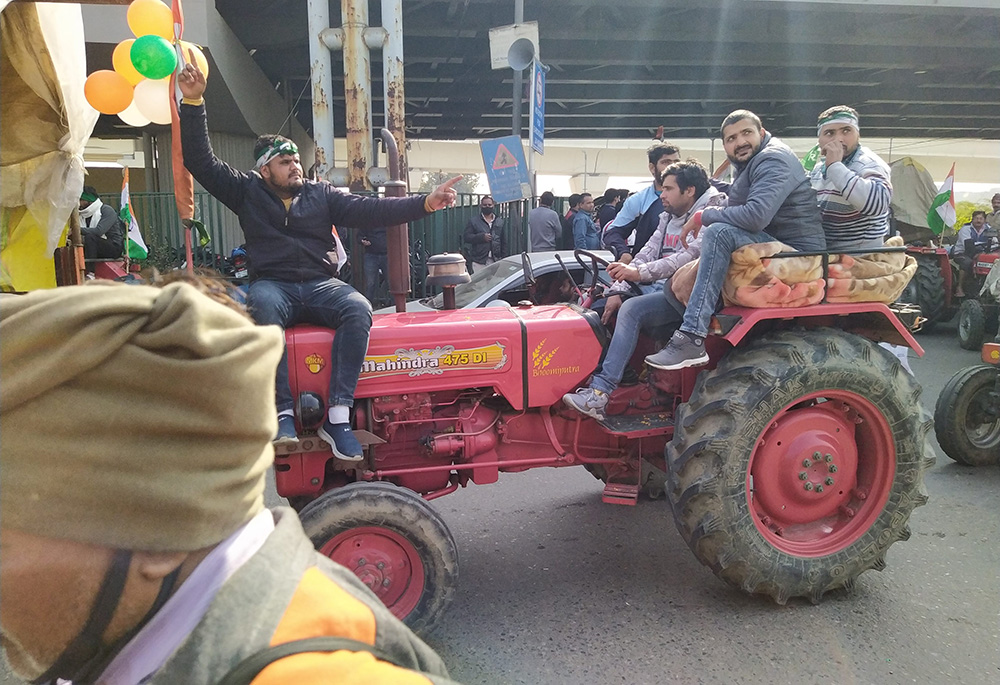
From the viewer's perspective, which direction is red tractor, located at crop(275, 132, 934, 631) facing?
to the viewer's left

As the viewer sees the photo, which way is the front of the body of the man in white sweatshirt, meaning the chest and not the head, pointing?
to the viewer's left

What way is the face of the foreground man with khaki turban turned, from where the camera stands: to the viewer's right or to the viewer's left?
to the viewer's left

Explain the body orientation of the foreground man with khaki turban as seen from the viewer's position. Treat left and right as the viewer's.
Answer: facing to the left of the viewer

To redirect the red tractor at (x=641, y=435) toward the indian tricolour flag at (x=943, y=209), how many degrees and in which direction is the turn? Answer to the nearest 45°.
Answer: approximately 135° to its right

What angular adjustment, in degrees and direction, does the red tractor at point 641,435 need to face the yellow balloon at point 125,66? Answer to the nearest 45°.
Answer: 0° — it already faces it

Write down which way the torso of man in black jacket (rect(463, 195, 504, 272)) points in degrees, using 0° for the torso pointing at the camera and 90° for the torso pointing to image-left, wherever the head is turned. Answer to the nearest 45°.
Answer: approximately 0°

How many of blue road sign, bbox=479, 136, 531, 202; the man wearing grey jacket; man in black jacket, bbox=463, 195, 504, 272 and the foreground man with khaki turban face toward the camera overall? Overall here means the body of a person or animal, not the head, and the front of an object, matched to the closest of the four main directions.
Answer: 2

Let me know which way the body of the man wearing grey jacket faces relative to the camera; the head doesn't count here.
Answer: to the viewer's left

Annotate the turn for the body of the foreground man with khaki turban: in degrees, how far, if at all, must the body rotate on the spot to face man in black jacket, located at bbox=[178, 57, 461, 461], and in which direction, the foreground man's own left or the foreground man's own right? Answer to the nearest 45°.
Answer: approximately 90° to the foreground man's own right
